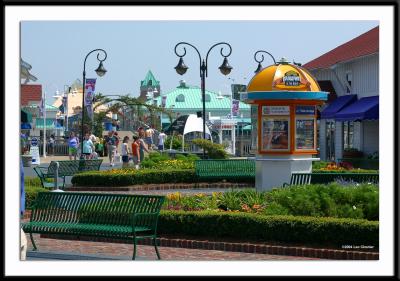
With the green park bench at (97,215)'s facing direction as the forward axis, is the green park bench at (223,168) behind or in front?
behind

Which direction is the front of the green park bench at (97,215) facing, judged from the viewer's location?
facing the viewer and to the left of the viewer

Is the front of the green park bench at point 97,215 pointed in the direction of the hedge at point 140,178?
no

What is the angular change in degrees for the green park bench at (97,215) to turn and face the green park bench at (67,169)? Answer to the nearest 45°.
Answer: approximately 135° to its right
